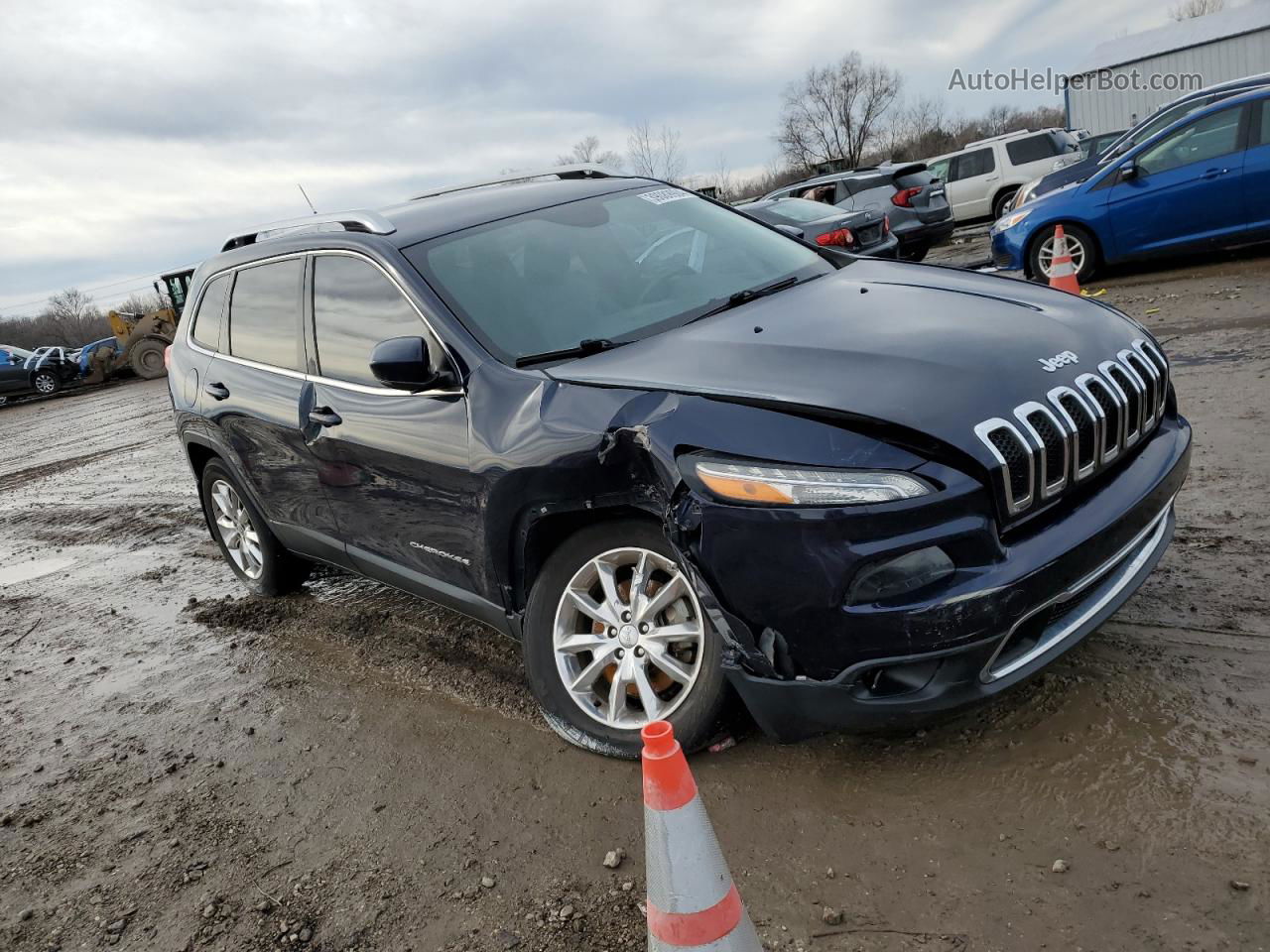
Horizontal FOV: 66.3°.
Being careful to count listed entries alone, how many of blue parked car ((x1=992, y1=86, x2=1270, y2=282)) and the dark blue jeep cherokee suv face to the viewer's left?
1

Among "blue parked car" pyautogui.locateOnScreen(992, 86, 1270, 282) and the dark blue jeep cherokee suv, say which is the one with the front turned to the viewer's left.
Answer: the blue parked car

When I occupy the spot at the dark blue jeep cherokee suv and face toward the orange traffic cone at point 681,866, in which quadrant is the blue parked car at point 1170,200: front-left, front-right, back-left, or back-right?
back-left

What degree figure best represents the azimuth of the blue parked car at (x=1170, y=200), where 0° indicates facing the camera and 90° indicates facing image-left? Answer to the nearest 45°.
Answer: approximately 90°

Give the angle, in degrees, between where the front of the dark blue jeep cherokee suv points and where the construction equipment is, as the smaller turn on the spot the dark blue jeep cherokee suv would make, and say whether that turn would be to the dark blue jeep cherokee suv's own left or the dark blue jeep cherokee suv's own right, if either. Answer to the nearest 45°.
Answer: approximately 180°

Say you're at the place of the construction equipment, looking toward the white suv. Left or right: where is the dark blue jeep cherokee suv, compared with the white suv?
right

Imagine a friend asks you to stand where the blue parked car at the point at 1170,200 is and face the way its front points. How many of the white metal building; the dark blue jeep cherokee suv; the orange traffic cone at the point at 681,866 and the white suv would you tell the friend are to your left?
2

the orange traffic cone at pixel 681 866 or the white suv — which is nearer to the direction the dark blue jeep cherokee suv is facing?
the orange traffic cone

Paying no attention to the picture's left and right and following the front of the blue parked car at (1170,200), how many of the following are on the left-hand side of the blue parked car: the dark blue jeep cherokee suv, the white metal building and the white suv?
1

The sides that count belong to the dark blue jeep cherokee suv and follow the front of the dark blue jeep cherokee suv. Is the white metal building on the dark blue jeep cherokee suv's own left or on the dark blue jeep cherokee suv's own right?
on the dark blue jeep cherokee suv's own left

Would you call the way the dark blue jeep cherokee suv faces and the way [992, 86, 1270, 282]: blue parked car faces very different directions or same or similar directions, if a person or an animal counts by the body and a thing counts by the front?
very different directions

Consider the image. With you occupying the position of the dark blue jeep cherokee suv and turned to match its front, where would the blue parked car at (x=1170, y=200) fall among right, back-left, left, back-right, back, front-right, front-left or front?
left

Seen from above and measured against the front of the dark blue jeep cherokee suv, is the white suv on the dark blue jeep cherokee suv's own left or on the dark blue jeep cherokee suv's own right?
on the dark blue jeep cherokee suv's own left

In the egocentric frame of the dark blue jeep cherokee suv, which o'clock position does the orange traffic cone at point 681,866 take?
The orange traffic cone is roughly at 2 o'clock from the dark blue jeep cherokee suv.
